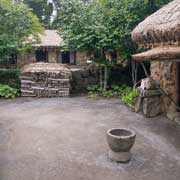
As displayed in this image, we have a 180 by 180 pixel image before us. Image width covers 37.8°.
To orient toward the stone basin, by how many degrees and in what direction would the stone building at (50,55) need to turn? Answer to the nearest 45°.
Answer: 0° — it already faces it

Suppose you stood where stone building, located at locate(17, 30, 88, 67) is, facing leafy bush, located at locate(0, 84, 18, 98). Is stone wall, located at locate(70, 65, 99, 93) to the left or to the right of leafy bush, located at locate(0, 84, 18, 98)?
left

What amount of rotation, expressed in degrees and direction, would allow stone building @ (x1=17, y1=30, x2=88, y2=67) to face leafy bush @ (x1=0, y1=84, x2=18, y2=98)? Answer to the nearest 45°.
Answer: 0° — it already faces it

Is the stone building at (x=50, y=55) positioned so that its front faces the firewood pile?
yes

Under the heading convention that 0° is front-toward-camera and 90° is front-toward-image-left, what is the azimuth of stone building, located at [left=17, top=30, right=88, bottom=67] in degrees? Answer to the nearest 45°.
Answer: approximately 0°
